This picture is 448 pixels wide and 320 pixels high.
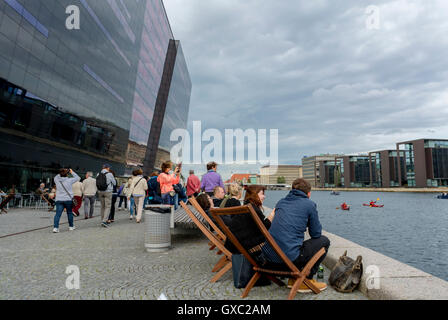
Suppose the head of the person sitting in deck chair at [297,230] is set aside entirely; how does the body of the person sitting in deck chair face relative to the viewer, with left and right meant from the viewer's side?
facing away from the viewer and to the right of the viewer

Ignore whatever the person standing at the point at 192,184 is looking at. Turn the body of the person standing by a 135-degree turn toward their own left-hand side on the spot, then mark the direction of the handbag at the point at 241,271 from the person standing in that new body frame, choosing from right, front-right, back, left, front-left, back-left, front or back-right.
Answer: front-left

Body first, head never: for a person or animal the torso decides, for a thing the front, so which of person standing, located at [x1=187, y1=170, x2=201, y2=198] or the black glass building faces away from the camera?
the person standing

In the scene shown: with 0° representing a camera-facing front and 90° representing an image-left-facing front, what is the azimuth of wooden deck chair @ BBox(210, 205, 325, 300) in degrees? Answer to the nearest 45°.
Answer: approximately 225°

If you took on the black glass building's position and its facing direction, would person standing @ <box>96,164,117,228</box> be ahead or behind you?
ahead

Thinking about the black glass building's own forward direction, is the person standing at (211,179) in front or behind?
in front

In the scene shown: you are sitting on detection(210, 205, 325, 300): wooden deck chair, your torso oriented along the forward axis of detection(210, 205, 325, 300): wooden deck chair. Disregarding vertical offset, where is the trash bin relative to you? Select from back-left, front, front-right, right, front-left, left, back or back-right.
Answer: left

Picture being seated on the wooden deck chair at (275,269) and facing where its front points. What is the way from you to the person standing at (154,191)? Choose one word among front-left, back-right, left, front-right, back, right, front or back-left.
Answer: left

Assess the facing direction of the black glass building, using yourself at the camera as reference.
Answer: facing the viewer and to the right of the viewer

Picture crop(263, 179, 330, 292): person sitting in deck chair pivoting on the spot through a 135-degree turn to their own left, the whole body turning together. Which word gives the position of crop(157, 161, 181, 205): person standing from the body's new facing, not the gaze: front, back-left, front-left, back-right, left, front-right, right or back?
front-right

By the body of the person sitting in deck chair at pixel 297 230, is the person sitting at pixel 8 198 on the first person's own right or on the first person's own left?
on the first person's own left

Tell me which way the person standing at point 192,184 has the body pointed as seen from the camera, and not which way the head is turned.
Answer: away from the camera

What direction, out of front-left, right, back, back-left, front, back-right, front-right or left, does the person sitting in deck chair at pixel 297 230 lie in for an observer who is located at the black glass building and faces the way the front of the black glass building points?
front-right
